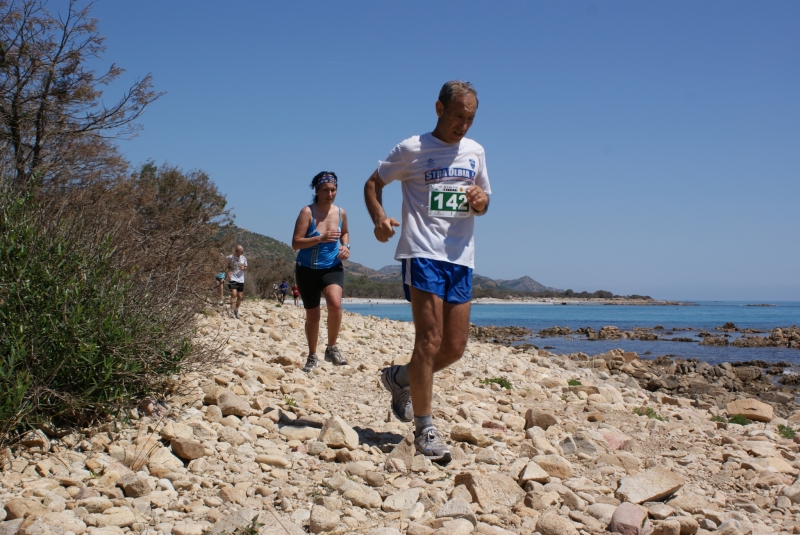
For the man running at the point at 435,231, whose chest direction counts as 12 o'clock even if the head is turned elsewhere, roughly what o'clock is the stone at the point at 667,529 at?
The stone is roughly at 12 o'clock from the man running.

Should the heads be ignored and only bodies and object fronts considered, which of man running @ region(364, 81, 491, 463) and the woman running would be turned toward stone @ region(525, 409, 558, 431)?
the woman running

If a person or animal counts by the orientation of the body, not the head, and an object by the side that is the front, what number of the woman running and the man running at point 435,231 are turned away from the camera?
0

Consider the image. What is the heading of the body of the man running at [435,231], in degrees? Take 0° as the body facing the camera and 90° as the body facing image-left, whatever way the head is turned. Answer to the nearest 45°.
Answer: approximately 315°

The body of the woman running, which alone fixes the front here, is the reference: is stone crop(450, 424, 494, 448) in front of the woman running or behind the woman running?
in front

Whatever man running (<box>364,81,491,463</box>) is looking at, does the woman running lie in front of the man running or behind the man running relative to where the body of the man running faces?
behind

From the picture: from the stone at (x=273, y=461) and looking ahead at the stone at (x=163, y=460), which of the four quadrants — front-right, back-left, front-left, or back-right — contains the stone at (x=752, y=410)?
back-right

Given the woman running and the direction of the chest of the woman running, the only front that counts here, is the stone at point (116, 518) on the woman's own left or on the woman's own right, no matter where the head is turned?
on the woman's own right

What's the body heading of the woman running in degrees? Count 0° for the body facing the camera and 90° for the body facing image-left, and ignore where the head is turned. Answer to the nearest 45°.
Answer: approximately 315°

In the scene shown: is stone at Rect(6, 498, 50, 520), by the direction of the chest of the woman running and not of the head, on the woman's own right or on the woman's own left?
on the woman's own right

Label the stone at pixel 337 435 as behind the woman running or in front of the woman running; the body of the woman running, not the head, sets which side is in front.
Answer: in front

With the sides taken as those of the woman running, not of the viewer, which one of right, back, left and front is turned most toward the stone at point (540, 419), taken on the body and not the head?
front
